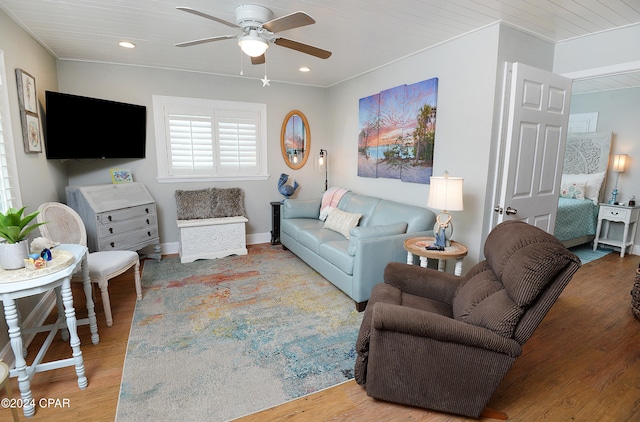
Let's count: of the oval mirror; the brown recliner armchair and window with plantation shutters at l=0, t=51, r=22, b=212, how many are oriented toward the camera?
1

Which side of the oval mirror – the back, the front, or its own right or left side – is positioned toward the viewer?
front

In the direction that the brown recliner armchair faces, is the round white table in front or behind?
in front

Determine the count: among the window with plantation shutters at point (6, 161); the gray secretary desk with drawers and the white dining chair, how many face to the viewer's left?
0

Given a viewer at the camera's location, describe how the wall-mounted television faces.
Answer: facing the viewer and to the right of the viewer

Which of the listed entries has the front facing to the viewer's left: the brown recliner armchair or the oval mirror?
the brown recliner armchair

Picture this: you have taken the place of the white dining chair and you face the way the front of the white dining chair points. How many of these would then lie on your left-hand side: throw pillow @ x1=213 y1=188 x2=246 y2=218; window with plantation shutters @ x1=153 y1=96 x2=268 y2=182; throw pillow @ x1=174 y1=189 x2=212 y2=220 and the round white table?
3

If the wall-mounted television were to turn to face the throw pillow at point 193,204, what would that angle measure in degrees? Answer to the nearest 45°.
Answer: approximately 45° to its left

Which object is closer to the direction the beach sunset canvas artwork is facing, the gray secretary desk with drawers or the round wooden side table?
the gray secretary desk with drawers

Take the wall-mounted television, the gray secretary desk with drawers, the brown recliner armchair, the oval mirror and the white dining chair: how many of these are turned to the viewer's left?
1

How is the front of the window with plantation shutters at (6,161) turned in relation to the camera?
facing to the right of the viewer

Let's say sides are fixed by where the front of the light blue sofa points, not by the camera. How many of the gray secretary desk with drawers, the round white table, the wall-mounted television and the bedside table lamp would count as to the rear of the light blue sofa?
1

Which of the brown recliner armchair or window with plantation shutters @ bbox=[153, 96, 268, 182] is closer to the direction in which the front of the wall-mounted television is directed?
the brown recliner armchair

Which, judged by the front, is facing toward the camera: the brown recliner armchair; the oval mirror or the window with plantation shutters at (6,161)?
the oval mirror

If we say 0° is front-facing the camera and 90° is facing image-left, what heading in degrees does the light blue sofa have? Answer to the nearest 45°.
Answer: approximately 45°

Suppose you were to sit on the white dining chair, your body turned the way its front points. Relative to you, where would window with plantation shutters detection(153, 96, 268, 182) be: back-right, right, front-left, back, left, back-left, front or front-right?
left

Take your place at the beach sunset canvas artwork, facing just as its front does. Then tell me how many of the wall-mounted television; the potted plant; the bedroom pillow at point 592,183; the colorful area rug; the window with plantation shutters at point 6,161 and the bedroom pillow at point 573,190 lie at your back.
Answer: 2
